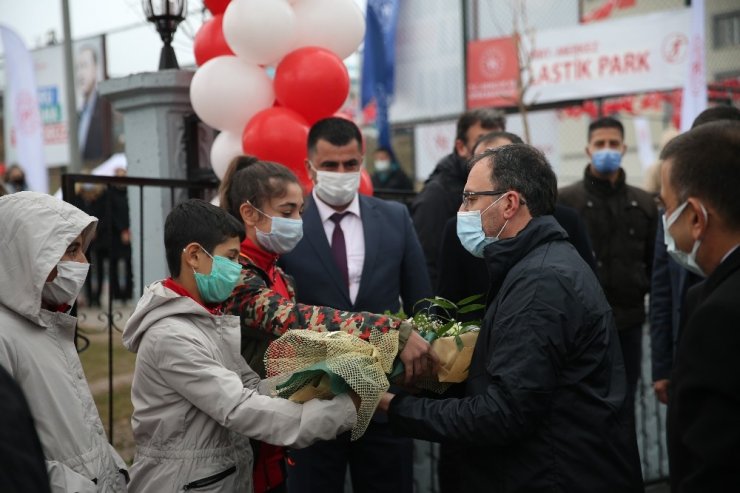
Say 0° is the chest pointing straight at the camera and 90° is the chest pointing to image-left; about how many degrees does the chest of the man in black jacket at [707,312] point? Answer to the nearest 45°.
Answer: approximately 90°

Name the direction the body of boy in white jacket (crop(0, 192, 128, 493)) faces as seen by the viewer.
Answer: to the viewer's right

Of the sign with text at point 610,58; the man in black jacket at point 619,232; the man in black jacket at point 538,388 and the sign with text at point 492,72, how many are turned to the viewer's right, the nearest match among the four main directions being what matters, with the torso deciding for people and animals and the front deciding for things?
0

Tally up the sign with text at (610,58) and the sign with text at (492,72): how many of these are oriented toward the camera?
2

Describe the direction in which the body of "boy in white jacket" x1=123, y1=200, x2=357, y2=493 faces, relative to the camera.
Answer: to the viewer's right

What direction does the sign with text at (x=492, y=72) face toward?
toward the camera

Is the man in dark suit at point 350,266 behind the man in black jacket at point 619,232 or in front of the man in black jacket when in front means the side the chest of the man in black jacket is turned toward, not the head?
in front

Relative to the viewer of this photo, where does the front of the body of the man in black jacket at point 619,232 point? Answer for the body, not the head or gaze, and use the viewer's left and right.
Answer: facing the viewer

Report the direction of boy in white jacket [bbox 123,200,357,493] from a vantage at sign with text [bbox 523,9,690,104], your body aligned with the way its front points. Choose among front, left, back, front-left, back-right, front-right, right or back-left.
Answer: front

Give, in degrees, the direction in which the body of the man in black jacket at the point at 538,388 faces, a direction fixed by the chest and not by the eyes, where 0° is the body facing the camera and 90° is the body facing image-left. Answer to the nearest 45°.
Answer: approximately 90°
